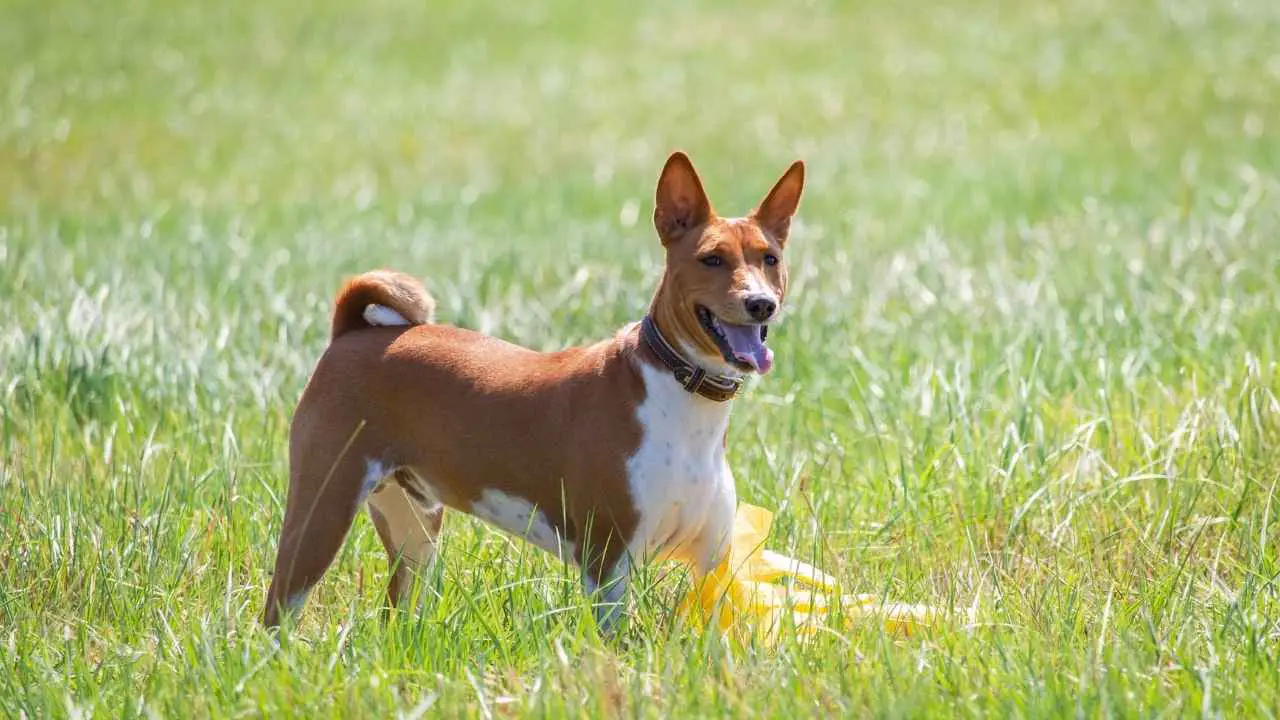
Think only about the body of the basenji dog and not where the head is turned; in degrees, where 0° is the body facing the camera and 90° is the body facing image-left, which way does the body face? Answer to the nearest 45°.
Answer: approximately 315°

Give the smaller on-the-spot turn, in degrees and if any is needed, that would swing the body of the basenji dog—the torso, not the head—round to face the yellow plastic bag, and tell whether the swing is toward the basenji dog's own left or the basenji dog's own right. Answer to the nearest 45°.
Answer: approximately 45° to the basenji dog's own left
